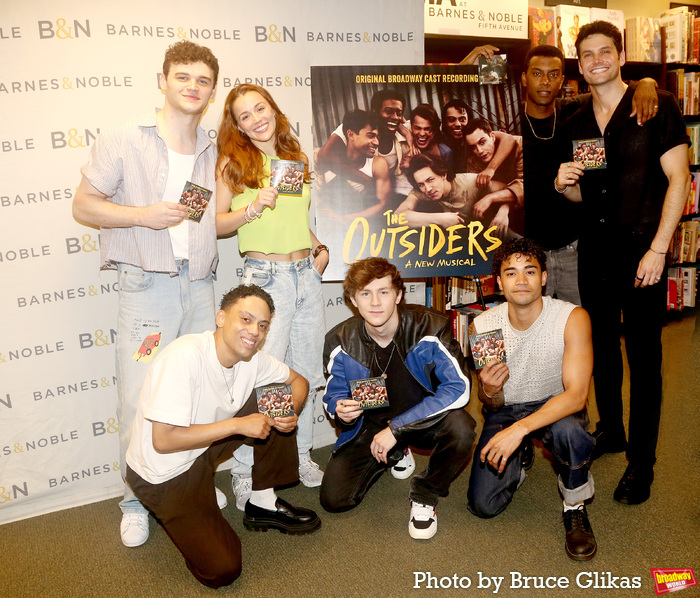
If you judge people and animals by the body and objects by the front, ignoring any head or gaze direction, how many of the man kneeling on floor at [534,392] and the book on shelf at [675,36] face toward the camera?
2

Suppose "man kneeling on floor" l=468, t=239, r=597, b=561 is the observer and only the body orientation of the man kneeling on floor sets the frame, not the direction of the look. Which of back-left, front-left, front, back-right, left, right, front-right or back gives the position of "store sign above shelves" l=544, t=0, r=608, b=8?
back

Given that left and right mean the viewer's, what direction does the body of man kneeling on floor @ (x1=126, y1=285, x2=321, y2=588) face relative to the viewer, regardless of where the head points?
facing the viewer and to the right of the viewer

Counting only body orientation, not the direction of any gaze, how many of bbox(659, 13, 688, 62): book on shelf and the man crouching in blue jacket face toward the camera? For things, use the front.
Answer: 2

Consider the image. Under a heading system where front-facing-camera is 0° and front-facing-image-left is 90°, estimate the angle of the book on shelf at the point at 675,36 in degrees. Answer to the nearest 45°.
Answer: approximately 0°

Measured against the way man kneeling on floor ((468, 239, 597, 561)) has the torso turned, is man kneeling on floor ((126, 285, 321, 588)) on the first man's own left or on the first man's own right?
on the first man's own right
